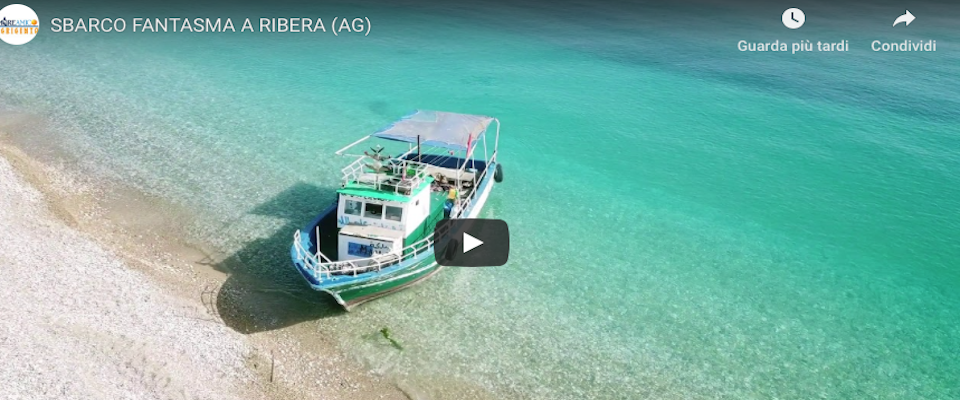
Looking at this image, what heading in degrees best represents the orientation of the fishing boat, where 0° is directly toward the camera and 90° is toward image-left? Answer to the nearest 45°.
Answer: approximately 45°
